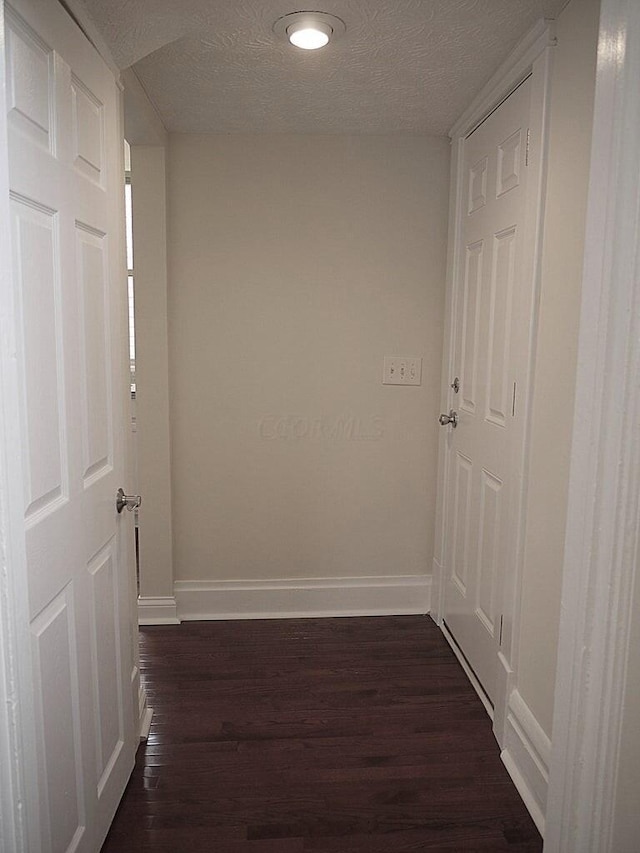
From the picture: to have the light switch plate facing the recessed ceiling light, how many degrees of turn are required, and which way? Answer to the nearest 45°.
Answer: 0° — it already faces it

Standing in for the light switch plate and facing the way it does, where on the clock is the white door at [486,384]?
The white door is roughly at 11 o'clock from the light switch plate.

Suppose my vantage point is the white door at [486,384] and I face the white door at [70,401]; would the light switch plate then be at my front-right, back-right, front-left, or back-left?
back-right

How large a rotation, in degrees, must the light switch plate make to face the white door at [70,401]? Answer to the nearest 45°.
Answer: approximately 45° to its right

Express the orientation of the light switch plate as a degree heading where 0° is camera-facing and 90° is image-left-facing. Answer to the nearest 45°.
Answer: approximately 0°
